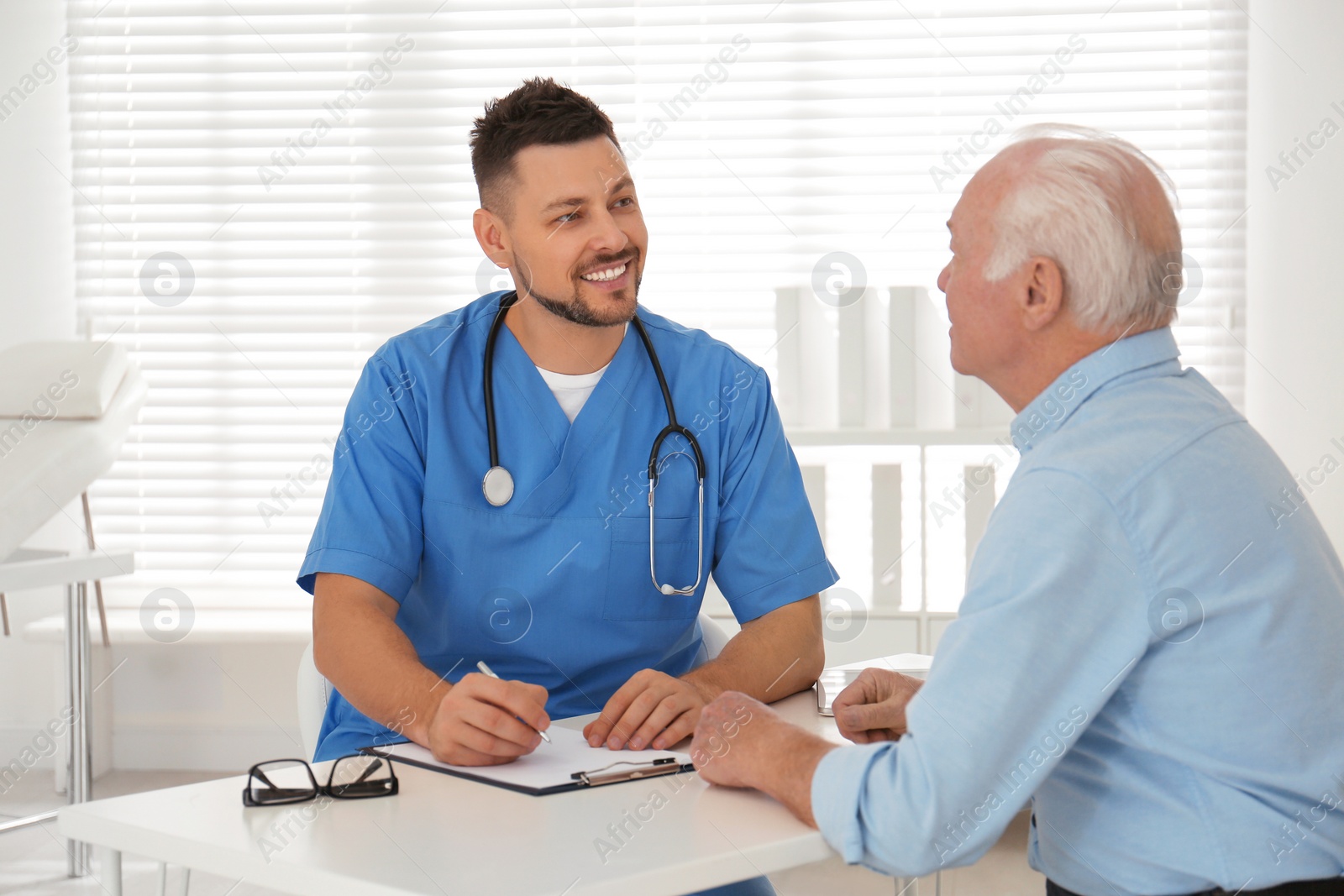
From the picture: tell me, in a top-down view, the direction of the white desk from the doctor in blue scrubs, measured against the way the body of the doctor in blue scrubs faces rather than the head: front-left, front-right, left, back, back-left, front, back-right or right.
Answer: front

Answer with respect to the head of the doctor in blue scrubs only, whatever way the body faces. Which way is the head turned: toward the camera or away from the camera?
toward the camera

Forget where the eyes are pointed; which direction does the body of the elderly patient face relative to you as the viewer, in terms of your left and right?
facing away from the viewer and to the left of the viewer

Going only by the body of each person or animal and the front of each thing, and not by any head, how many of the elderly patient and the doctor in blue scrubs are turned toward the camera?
1

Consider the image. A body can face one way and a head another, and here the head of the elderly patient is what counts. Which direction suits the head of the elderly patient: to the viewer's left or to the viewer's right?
to the viewer's left

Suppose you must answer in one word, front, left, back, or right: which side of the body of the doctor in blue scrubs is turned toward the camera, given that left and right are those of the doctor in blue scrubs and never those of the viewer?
front

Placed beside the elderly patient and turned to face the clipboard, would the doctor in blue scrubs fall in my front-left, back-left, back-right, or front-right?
front-right

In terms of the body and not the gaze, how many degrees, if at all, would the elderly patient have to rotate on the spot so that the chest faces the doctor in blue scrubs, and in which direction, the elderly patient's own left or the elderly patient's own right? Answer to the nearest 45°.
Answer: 0° — they already face them

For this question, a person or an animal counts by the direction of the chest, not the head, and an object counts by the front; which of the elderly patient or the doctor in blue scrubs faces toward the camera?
the doctor in blue scrubs
